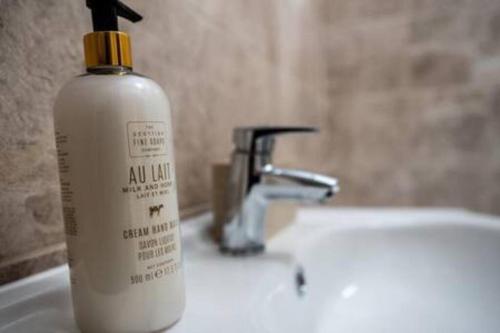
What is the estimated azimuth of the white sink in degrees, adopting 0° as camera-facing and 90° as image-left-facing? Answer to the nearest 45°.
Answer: approximately 270°

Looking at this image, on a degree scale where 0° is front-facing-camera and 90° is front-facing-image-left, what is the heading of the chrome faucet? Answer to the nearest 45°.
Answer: approximately 270°
